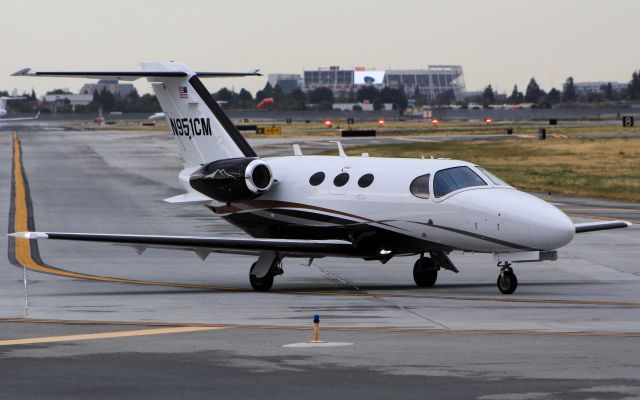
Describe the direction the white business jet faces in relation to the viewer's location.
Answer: facing the viewer and to the right of the viewer
